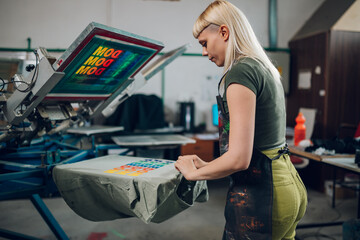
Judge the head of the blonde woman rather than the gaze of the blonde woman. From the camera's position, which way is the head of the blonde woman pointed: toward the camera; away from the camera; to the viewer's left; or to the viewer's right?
to the viewer's left

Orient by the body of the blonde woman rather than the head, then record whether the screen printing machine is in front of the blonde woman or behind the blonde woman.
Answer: in front

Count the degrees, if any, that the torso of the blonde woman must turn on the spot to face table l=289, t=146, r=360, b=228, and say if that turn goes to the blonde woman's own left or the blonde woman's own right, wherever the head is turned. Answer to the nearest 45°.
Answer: approximately 135° to the blonde woman's own right

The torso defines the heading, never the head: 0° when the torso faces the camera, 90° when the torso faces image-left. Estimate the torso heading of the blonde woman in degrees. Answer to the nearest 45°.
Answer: approximately 90°

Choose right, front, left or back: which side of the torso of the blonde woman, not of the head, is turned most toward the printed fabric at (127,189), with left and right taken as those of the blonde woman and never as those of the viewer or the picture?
front

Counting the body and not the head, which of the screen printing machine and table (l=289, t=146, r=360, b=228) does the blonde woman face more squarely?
the screen printing machine
